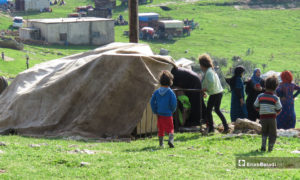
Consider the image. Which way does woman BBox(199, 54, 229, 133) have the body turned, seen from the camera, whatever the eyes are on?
to the viewer's left

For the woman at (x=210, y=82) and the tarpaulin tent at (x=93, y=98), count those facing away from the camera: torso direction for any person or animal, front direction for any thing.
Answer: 0

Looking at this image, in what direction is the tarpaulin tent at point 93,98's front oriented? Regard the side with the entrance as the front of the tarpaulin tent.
to the viewer's right

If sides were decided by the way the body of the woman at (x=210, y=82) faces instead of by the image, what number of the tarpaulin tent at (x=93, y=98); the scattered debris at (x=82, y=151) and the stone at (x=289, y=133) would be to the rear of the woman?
1

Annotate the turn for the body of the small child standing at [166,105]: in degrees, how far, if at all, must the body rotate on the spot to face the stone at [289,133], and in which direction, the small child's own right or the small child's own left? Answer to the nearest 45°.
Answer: approximately 45° to the small child's own right

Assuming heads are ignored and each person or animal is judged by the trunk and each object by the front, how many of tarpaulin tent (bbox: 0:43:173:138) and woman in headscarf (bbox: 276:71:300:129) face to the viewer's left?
0

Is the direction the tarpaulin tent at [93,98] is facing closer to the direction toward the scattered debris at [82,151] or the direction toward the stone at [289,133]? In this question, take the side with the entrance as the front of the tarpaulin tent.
the stone

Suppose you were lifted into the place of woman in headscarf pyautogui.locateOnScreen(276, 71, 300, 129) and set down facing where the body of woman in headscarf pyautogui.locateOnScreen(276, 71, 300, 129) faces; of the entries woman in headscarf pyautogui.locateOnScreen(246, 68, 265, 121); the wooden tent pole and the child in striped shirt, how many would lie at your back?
1

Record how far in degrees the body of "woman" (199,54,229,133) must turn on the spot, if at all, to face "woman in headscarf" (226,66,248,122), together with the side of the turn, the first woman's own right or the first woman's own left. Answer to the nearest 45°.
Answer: approximately 135° to the first woman's own right

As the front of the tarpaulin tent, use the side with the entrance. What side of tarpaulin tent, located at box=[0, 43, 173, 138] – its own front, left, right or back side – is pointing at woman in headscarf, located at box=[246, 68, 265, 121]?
front

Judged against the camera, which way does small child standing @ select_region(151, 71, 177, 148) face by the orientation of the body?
away from the camera

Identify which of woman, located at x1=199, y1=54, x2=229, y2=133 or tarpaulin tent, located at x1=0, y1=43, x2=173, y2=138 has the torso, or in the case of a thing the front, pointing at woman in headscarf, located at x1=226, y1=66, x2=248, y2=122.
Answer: the tarpaulin tent
